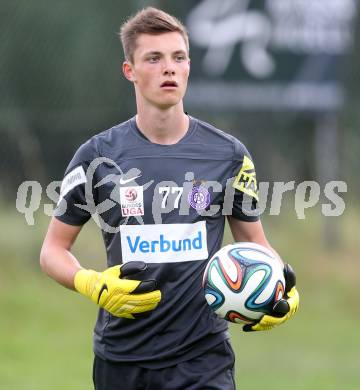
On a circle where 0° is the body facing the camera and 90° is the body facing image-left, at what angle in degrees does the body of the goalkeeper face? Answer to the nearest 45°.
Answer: approximately 0°
